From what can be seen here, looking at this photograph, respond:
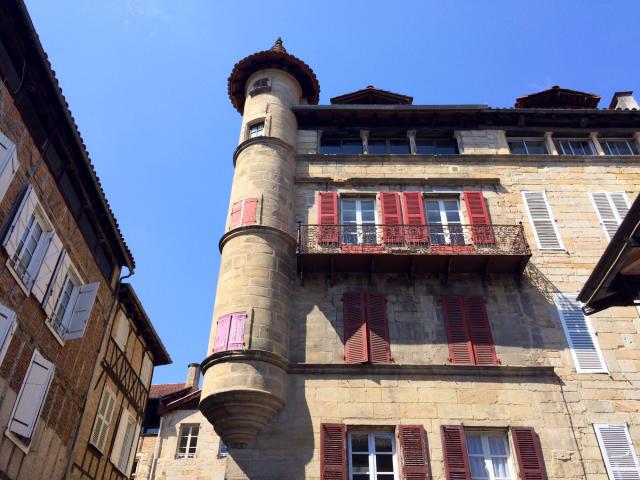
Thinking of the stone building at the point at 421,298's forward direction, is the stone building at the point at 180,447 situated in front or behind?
behind

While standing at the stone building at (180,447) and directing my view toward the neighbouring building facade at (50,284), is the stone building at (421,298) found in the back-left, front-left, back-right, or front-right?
front-left

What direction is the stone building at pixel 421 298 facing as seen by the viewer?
toward the camera

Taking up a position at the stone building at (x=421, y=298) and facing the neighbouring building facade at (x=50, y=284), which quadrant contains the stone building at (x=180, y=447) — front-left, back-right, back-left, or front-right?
front-right

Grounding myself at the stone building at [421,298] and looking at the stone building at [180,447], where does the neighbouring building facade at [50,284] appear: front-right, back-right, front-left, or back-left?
front-left

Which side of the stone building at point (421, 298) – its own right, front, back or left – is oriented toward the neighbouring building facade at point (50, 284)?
right

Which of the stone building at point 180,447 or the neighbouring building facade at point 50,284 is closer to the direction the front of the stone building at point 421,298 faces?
the neighbouring building facade
